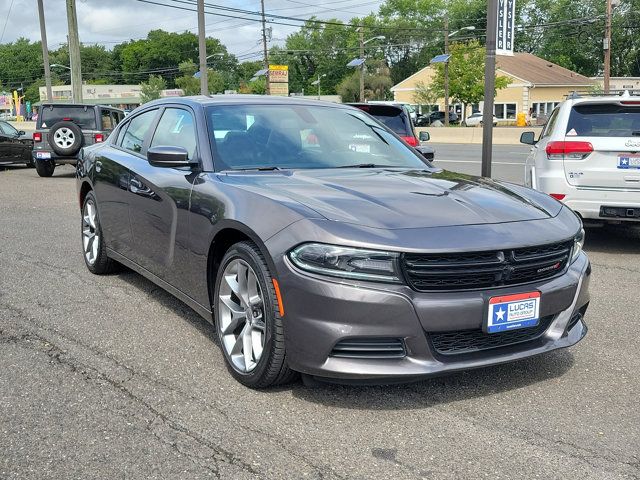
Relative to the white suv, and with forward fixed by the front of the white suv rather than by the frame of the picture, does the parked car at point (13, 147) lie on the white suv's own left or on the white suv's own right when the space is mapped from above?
on the white suv's own left

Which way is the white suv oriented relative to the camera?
away from the camera

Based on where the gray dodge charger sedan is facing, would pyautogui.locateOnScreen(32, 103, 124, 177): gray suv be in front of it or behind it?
behind

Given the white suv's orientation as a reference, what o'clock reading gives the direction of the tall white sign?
The tall white sign is roughly at 11 o'clock from the white suv.

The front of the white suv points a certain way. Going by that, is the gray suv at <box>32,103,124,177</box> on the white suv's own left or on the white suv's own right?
on the white suv's own left

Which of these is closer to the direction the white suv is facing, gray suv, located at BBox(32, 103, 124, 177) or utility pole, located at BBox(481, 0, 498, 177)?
the utility pole

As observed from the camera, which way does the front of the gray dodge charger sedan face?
facing the viewer and to the right of the viewer

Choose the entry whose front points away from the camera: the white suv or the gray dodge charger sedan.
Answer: the white suv

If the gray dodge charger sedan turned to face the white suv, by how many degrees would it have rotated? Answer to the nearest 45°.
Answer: approximately 90° to its left

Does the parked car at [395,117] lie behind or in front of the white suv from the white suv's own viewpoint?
in front

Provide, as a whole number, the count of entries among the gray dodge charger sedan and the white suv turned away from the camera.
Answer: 1
